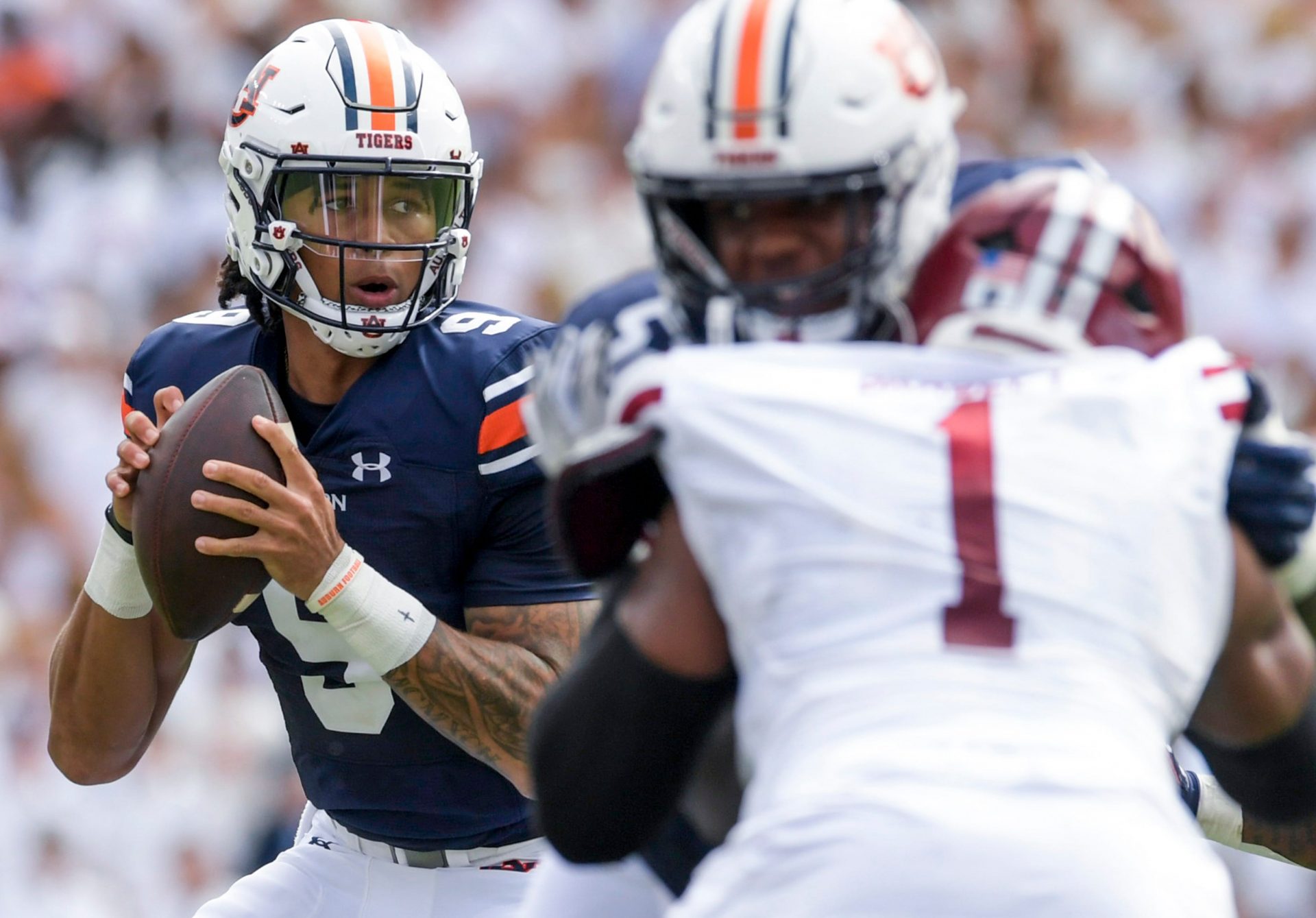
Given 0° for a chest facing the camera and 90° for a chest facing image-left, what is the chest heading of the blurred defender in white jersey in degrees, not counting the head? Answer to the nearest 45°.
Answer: approximately 180°

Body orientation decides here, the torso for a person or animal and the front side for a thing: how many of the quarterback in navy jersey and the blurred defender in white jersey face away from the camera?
1

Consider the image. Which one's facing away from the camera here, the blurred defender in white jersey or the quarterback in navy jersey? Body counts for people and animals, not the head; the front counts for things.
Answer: the blurred defender in white jersey

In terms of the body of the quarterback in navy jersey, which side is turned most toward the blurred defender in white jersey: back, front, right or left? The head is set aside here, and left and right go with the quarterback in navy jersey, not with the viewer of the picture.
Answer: front

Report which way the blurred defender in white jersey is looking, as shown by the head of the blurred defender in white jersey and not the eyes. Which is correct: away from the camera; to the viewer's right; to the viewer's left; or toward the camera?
away from the camera

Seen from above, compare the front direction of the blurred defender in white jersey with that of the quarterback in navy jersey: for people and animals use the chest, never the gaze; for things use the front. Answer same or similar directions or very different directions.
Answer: very different directions

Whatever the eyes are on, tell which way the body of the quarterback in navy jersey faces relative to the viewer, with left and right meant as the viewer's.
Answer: facing the viewer

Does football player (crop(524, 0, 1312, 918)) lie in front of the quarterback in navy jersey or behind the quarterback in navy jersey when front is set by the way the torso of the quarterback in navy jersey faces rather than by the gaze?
in front
